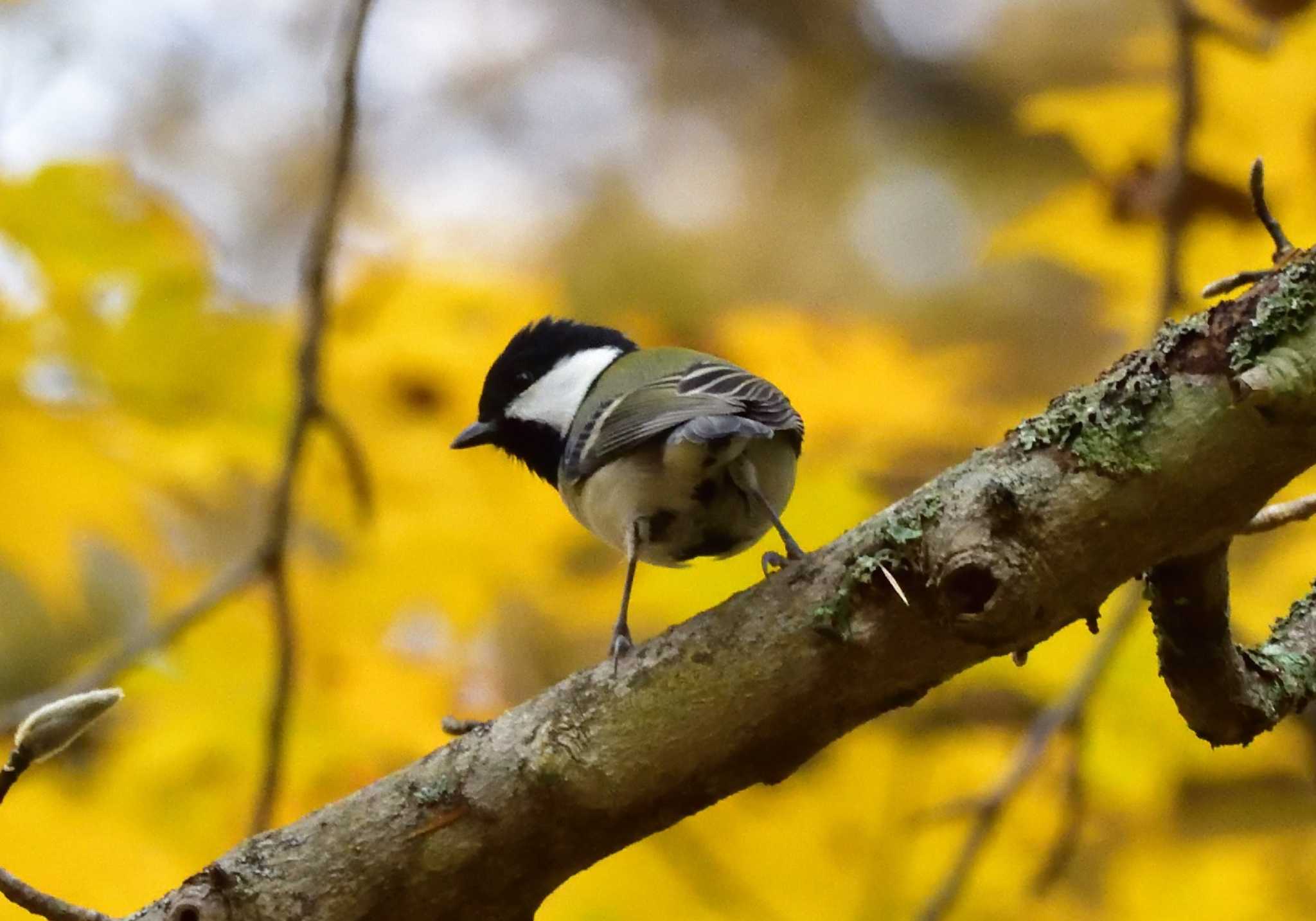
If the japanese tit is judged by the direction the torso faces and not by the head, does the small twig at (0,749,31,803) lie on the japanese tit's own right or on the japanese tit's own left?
on the japanese tit's own left

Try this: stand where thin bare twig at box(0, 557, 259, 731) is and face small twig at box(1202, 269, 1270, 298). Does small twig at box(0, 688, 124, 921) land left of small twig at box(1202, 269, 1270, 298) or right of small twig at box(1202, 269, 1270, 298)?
right

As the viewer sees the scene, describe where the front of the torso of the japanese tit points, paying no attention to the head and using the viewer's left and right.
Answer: facing away from the viewer and to the left of the viewer

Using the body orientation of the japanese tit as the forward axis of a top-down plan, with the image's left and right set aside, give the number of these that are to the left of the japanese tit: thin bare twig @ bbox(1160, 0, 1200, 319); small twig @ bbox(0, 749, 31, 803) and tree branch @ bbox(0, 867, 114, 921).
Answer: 2

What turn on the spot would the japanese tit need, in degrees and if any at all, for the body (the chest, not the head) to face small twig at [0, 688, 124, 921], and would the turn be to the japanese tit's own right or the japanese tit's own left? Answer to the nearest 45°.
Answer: approximately 90° to the japanese tit's own left
